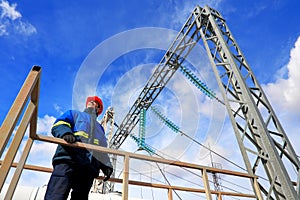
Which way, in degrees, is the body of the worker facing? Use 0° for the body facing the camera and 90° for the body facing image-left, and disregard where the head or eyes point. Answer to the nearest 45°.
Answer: approximately 315°

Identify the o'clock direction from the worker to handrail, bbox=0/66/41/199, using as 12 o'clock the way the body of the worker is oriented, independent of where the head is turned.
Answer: The handrail is roughly at 3 o'clock from the worker.
